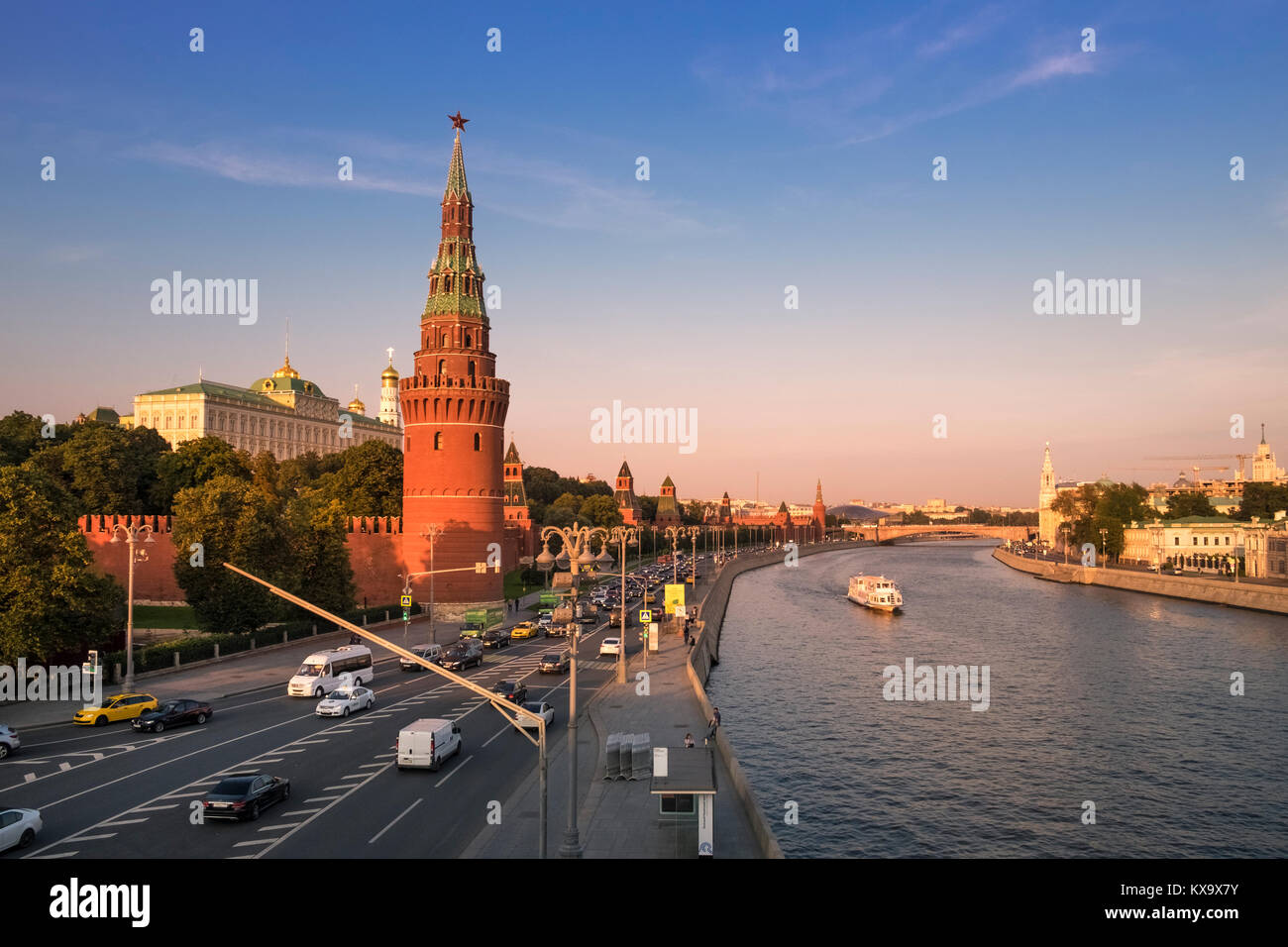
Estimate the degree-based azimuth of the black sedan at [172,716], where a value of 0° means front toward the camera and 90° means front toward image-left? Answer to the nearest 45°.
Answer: approximately 45°

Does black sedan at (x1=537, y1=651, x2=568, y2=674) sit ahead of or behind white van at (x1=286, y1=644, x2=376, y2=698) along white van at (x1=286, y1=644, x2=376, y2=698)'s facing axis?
behind

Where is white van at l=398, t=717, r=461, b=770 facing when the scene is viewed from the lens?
facing away from the viewer and to the right of the viewer

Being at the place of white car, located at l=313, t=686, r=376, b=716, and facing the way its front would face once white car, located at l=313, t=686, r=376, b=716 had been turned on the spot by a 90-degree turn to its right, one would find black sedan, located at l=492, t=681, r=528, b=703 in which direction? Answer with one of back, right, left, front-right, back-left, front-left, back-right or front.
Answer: back-right

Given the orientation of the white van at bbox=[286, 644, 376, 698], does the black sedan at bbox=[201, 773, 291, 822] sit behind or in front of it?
in front

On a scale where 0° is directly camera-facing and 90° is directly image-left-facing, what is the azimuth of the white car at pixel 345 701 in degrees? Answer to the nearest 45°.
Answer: approximately 45°

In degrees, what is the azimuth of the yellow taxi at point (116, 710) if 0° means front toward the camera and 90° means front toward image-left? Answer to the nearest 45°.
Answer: approximately 45°

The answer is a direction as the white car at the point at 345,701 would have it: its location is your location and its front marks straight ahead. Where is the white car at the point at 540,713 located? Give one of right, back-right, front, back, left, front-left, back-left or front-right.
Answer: left
